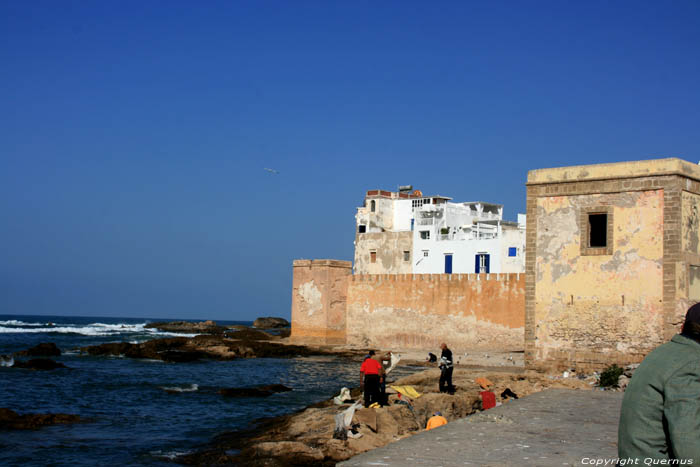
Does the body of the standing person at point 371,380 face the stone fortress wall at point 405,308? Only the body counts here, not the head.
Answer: yes

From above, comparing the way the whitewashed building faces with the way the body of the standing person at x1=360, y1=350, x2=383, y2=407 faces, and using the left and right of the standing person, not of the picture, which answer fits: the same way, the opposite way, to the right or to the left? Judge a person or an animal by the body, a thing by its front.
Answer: the opposite way

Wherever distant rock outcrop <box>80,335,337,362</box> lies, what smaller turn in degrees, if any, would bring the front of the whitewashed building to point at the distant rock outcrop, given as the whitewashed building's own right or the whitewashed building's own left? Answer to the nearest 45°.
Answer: approximately 45° to the whitewashed building's own right

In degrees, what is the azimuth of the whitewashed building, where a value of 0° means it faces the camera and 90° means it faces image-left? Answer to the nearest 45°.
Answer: approximately 0°

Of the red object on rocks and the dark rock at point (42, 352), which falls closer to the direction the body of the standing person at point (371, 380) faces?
the dark rock

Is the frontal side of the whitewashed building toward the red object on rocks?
yes

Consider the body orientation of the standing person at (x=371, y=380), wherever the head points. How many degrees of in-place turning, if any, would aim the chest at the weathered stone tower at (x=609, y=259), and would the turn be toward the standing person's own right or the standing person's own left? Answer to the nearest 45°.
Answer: approximately 45° to the standing person's own right

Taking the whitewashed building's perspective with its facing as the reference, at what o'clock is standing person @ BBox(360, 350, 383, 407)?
The standing person is roughly at 12 o'clock from the whitewashed building.

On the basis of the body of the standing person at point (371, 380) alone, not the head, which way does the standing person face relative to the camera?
away from the camera

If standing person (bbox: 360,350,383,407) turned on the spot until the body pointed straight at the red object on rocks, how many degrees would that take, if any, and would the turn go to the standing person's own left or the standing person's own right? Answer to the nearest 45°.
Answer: approximately 90° to the standing person's own right

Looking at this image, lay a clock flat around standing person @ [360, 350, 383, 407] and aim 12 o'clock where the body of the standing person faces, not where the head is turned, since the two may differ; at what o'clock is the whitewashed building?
The whitewashed building is roughly at 12 o'clock from the standing person.

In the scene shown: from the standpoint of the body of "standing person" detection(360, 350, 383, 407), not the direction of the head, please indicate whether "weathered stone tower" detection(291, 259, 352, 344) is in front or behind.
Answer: in front

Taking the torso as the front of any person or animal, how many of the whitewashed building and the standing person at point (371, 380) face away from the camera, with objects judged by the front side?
1
